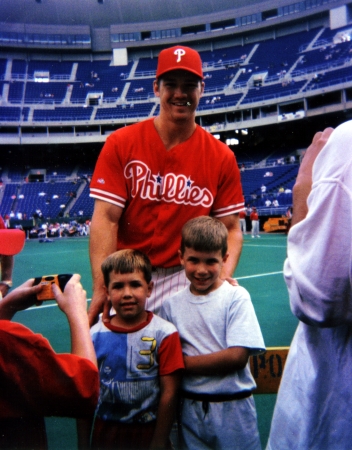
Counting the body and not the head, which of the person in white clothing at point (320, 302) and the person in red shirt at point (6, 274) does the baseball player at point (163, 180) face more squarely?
the person in white clothing

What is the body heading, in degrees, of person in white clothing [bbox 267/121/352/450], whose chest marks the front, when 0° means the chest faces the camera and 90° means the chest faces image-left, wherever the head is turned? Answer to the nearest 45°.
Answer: approximately 135°

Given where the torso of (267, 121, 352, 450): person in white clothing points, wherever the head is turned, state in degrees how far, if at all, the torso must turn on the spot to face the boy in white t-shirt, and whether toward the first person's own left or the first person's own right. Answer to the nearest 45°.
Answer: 0° — they already face them

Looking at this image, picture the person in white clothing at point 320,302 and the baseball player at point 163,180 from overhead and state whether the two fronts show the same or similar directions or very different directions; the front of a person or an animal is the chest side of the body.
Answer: very different directions

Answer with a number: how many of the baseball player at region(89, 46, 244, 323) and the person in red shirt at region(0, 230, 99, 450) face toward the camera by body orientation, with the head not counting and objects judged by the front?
1

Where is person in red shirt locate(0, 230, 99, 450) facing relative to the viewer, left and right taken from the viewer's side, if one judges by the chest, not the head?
facing away from the viewer and to the right of the viewer
